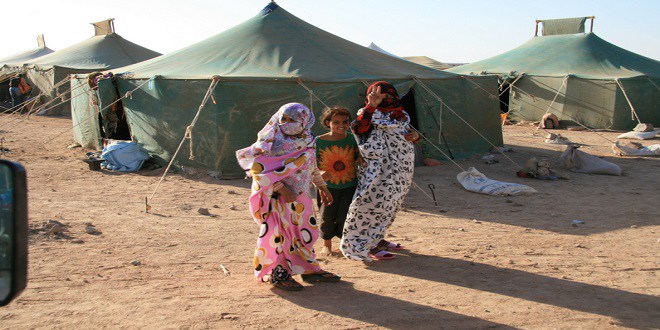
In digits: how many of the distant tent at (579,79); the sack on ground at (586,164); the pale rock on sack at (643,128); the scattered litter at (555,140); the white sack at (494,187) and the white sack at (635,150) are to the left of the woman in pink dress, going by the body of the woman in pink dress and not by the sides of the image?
6

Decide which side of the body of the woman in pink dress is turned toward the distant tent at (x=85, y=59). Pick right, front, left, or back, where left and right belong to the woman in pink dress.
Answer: back

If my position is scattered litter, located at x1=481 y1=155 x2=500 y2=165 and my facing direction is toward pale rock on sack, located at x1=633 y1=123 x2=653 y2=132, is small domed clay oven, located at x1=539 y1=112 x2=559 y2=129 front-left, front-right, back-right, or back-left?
front-left

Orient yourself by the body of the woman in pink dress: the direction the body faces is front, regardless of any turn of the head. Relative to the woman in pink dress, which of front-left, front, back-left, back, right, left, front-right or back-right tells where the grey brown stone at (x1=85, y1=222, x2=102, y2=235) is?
back

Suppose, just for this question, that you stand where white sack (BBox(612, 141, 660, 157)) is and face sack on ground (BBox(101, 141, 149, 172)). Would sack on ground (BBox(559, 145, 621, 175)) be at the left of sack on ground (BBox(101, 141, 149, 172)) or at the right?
left

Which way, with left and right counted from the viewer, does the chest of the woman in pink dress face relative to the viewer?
facing the viewer and to the right of the viewer

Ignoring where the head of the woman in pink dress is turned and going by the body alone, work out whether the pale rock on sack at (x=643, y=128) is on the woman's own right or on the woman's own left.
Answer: on the woman's own left

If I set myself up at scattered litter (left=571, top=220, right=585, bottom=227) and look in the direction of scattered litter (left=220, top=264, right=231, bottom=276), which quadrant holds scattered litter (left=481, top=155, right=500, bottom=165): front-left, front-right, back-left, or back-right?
back-right

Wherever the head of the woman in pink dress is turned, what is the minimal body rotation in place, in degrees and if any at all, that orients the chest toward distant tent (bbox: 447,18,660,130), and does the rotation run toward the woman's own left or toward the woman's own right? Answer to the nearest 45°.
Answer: approximately 90° to the woman's own left

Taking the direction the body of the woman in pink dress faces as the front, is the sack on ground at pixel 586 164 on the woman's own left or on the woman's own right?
on the woman's own left

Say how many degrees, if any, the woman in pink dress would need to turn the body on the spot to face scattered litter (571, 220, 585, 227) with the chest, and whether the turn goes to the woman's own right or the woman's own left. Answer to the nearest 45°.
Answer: approximately 90° to the woman's own left

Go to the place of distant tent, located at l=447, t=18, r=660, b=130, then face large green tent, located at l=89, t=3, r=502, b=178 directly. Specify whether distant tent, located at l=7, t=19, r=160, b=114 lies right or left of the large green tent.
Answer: right

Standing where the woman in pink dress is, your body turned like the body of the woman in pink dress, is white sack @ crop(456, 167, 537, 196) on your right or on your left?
on your left
